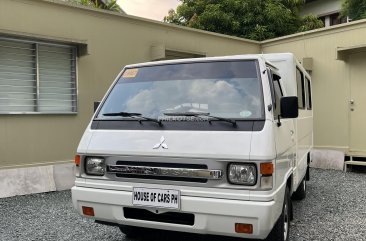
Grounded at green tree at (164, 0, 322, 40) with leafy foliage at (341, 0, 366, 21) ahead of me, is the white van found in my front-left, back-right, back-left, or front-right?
back-right

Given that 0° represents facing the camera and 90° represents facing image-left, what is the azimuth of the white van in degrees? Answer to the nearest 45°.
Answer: approximately 45°

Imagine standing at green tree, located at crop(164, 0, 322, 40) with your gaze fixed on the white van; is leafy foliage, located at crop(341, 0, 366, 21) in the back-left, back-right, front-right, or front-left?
back-left

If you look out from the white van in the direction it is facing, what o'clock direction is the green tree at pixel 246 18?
The green tree is roughly at 5 o'clock from the white van.

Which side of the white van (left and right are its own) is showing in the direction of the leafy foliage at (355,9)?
back
